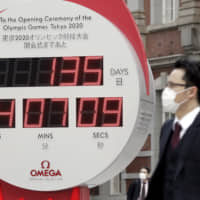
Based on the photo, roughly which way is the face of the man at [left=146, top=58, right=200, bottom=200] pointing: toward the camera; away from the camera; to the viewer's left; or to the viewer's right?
to the viewer's left

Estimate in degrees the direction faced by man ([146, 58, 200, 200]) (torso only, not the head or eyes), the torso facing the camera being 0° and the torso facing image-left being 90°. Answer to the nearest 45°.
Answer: approximately 45°

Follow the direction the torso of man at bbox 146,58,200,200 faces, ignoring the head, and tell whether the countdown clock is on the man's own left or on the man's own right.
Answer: on the man's own right

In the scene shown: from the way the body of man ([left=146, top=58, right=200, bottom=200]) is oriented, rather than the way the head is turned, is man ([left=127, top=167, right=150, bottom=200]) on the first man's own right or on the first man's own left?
on the first man's own right
